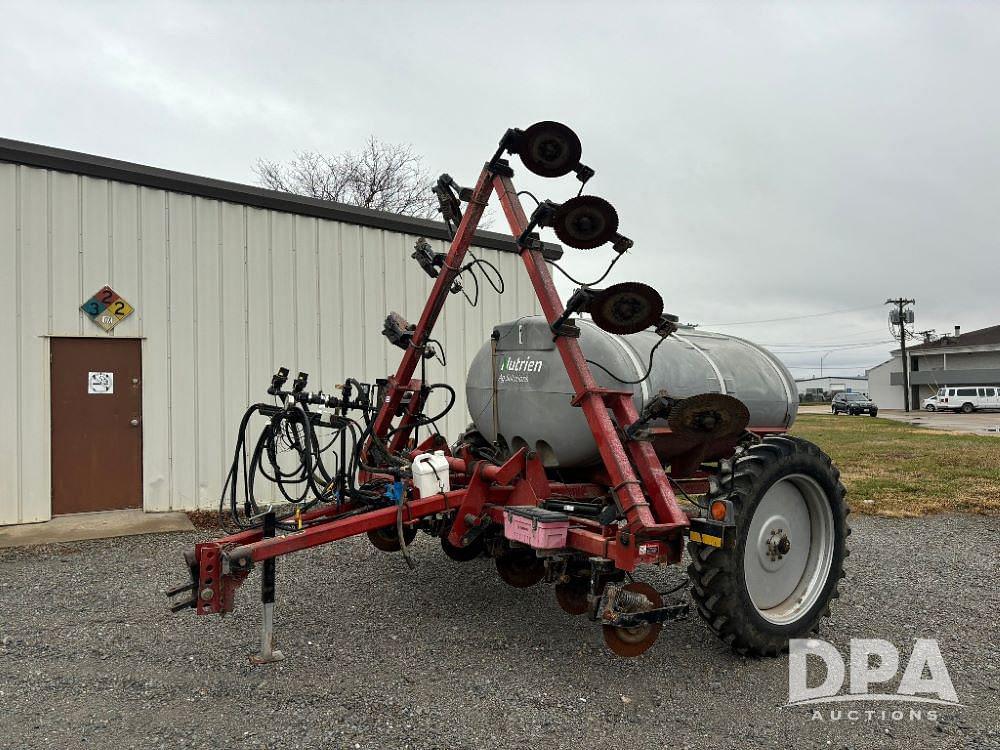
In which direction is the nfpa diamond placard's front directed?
toward the camera

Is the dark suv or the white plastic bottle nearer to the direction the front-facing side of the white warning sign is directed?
the white plastic bottle

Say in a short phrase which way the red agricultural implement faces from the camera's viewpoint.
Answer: facing the viewer and to the left of the viewer

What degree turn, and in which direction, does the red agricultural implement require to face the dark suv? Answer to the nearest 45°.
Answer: approximately 180°

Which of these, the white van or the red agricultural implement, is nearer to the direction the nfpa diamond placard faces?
the red agricultural implement

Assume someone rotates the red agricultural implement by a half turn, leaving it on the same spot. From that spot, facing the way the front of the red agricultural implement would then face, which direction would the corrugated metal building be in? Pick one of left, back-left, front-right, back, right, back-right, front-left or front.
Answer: left

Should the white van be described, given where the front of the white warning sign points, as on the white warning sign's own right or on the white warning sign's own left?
on the white warning sign's own left

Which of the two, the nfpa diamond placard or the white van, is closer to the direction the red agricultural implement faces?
the nfpa diamond placard

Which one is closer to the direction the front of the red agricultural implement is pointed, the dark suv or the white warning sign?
the white warning sign

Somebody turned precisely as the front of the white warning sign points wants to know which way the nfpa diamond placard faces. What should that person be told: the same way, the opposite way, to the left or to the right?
the same way

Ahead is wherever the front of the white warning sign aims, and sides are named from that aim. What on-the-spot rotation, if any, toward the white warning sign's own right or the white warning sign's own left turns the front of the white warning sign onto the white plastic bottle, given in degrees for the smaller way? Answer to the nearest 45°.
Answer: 0° — it already faces it

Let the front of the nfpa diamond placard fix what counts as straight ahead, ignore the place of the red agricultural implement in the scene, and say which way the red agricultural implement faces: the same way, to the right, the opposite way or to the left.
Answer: to the right

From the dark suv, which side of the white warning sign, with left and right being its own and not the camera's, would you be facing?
left

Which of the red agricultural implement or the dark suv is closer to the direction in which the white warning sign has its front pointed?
the red agricultural implement

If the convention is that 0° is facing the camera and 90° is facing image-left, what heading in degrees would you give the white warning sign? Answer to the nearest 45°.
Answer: approximately 0°

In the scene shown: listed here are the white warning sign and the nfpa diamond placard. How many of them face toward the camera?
2
